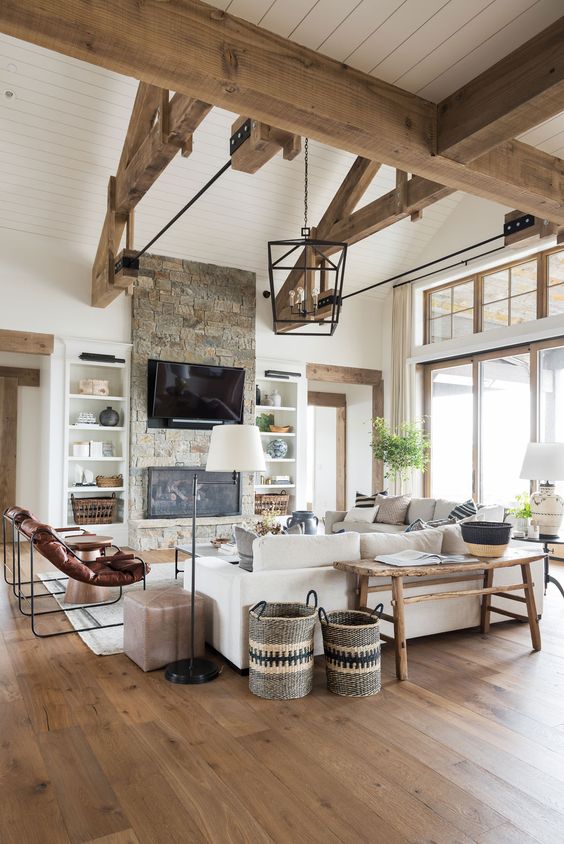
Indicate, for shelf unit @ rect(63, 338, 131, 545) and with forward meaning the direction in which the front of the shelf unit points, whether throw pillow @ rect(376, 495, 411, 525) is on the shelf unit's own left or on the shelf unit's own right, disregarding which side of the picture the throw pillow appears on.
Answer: on the shelf unit's own left

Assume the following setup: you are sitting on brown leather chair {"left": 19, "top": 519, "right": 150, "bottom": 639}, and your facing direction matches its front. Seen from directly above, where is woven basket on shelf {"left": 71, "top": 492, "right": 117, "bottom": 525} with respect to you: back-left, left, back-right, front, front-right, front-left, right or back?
left

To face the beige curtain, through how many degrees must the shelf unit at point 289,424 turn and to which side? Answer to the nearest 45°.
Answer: approximately 90° to its left

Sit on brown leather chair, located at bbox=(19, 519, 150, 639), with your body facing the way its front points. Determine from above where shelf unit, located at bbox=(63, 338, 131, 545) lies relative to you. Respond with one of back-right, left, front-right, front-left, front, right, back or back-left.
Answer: left

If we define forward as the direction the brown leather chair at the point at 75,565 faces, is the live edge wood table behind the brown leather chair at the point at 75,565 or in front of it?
in front

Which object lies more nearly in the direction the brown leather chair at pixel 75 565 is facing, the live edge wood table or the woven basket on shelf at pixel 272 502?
the live edge wood table

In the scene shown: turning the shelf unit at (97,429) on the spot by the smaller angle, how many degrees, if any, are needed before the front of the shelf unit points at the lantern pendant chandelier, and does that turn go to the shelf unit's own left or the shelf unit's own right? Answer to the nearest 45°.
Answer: approximately 45° to the shelf unit's own left

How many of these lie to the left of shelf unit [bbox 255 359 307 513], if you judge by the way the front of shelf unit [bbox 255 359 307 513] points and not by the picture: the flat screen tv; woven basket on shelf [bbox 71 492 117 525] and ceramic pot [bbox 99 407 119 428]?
0

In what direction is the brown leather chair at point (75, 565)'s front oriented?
to the viewer's right

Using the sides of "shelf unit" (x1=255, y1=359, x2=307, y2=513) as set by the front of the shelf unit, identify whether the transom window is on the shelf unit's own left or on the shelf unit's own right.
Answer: on the shelf unit's own left

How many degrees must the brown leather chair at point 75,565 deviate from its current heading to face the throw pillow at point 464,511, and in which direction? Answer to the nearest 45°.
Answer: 0° — it already faces it

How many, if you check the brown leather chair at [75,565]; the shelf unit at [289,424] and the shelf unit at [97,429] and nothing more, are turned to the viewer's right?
1

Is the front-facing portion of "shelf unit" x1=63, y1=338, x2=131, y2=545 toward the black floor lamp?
yes

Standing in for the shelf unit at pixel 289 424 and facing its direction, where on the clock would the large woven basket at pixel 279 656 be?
The large woven basket is roughly at 12 o'clock from the shelf unit.

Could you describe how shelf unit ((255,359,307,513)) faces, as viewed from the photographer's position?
facing the viewer

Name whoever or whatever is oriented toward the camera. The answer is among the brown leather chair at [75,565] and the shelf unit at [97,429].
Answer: the shelf unit

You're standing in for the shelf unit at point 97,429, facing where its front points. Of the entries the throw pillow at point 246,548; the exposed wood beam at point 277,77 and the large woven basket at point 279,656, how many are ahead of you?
3

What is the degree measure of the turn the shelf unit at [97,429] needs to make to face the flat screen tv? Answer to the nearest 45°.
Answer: approximately 90° to its left

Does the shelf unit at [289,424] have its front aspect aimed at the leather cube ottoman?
yes
